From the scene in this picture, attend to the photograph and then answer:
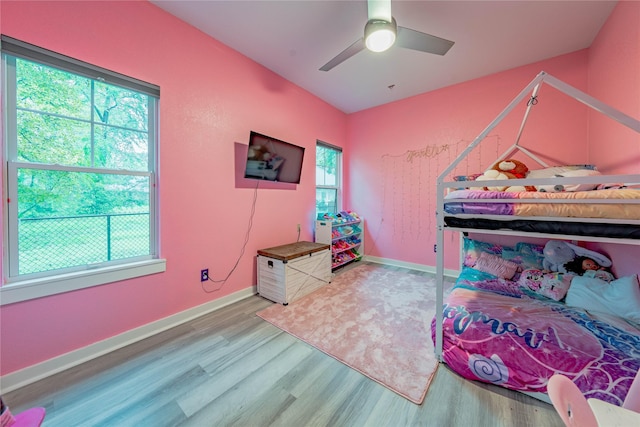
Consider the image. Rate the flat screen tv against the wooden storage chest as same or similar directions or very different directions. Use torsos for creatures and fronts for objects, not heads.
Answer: same or similar directions

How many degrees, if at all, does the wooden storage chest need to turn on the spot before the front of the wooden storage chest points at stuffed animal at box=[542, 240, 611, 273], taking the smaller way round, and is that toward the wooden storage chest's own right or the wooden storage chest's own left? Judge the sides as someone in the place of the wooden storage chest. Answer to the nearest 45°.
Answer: approximately 45° to the wooden storage chest's own left

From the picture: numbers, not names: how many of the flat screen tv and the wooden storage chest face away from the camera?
0

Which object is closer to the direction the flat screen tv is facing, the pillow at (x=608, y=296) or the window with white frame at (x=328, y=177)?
the pillow

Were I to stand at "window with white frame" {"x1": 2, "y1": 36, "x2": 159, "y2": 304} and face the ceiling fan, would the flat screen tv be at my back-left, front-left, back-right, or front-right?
front-left

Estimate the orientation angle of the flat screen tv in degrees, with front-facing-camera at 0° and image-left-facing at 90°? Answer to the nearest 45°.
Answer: approximately 315°

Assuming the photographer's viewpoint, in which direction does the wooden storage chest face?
facing the viewer and to the right of the viewer

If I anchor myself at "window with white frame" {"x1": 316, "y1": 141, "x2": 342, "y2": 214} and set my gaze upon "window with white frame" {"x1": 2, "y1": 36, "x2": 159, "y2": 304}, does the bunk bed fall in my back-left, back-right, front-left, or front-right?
front-left

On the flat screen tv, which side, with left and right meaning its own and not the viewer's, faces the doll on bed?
front

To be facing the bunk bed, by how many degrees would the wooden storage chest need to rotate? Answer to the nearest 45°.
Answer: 0° — it already faces it

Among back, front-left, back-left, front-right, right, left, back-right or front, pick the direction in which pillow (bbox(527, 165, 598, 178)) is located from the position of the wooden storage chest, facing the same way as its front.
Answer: front-left

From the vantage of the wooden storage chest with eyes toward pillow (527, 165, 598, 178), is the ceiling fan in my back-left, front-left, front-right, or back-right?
front-right

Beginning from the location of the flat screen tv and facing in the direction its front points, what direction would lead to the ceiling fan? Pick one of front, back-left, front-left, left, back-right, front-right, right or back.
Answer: front

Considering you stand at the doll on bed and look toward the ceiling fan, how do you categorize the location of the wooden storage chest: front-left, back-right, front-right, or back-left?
front-right

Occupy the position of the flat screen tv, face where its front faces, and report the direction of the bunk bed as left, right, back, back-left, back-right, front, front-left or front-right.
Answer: front
